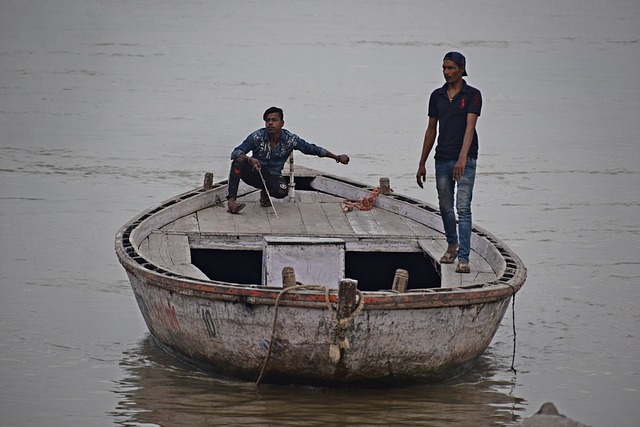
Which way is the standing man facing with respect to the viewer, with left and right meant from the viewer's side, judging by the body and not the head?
facing the viewer and to the left of the viewer

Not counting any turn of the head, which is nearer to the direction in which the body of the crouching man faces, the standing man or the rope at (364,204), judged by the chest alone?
the standing man

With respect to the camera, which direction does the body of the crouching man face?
toward the camera

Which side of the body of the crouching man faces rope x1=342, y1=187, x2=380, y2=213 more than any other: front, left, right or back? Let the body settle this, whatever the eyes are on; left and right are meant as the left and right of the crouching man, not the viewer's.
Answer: left

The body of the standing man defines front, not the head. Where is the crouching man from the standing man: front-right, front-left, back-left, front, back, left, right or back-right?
right
